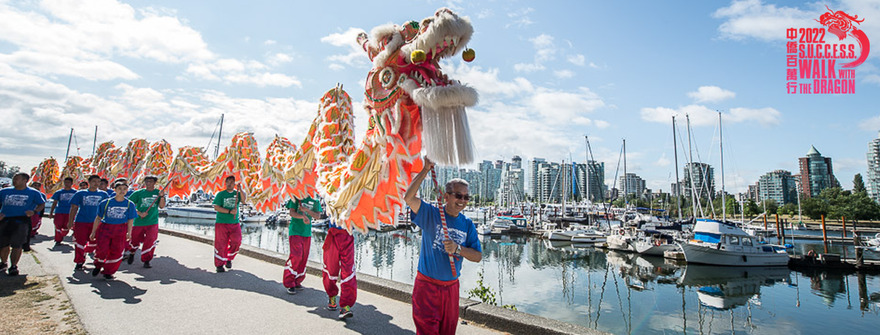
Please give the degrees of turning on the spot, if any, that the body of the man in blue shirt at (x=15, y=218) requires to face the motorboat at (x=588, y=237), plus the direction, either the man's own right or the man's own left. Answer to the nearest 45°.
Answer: approximately 90° to the man's own left

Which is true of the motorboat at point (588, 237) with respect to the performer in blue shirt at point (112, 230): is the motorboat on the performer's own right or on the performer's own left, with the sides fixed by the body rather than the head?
on the performer's own left

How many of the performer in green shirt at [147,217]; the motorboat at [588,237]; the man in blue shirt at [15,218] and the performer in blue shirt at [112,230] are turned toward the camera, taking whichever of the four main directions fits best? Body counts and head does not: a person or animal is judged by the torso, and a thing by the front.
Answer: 3

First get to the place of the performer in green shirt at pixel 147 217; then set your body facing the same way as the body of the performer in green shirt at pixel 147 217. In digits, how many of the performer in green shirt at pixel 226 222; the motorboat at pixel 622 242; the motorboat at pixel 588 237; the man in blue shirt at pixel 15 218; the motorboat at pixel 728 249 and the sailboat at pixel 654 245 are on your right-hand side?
1

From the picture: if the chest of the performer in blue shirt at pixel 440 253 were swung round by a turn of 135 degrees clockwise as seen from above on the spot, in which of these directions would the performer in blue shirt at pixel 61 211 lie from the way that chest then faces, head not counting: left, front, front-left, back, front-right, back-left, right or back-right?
front-right

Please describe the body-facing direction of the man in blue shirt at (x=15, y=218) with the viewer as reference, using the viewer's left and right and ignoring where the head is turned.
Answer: facing the viewer

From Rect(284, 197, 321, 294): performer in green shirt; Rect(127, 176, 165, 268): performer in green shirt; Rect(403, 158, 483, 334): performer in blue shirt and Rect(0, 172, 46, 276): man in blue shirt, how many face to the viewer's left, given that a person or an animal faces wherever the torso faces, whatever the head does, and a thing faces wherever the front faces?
0

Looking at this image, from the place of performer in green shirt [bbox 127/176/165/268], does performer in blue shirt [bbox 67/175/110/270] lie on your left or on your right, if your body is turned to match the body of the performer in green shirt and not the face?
on your right

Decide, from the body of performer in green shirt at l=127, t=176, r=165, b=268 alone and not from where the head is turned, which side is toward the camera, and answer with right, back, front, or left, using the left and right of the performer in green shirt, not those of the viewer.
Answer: front
